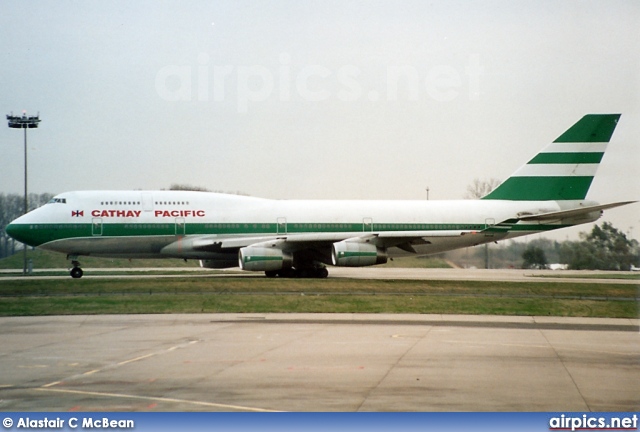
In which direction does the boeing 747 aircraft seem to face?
to the viewer's left
